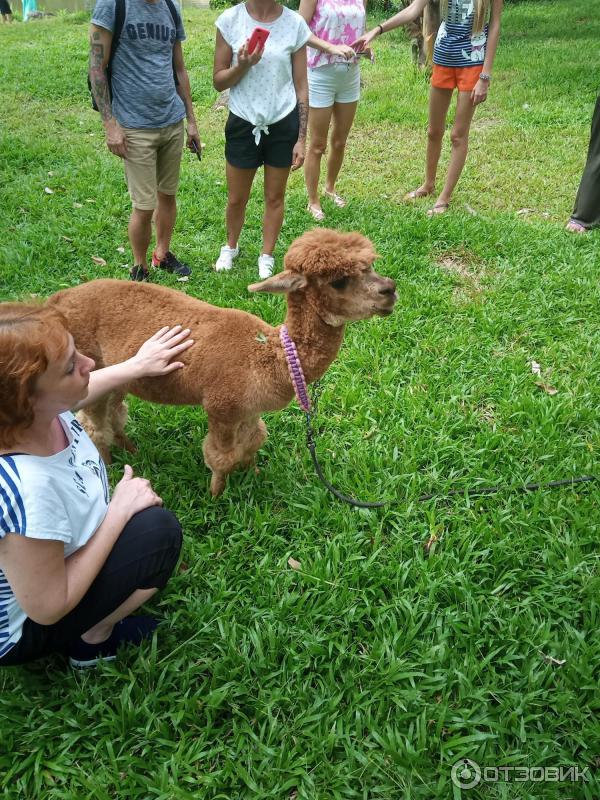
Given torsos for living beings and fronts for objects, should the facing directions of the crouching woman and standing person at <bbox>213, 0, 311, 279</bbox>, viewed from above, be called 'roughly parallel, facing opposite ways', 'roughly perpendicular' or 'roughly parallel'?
roughly perpendicular

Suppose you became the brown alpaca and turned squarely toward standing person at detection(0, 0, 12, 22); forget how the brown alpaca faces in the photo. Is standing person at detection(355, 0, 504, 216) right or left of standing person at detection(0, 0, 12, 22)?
right

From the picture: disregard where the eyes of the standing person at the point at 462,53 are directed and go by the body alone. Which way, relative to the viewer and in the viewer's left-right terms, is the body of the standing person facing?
facing the viewer and to the left of the viewer

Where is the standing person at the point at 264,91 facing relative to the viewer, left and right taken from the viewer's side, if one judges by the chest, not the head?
facing the viewer

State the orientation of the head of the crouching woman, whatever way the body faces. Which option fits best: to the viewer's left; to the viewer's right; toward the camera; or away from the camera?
to the viewer's right

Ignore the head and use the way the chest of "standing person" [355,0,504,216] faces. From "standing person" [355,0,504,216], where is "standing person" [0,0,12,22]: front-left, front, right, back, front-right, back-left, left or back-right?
right

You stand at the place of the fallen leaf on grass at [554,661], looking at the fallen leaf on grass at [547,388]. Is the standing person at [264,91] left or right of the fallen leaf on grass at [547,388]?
left

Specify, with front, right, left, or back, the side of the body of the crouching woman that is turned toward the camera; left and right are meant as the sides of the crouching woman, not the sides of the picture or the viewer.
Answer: right

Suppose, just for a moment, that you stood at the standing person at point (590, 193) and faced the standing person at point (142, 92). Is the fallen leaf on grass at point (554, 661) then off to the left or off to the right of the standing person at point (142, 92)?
left

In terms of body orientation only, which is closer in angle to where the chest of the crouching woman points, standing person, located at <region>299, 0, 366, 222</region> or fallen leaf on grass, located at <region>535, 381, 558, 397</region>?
the fallen leaf on grass

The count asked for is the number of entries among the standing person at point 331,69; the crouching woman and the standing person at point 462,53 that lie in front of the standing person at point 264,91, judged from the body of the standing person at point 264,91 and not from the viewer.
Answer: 1

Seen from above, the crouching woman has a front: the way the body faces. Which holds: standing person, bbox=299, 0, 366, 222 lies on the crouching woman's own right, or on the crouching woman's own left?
on the crouching woman's own left

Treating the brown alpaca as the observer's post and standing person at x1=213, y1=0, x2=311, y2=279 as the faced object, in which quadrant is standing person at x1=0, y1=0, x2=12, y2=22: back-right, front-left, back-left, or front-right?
front-left

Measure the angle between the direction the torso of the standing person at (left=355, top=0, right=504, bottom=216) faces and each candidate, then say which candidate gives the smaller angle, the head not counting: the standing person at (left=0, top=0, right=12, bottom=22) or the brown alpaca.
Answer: the brown alpaca
